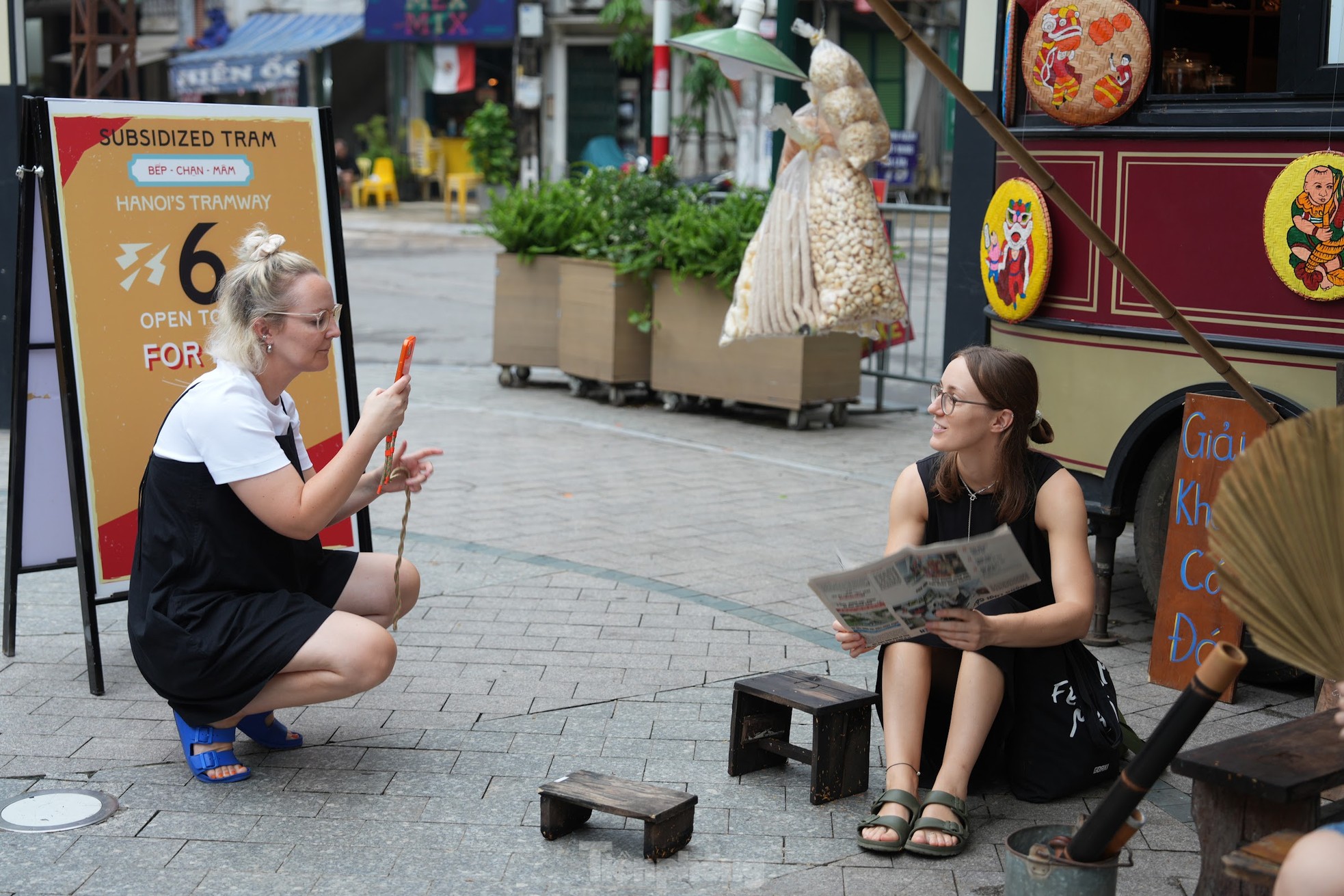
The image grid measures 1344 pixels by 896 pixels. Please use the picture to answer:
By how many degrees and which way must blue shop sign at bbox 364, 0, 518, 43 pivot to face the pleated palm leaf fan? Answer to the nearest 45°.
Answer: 0° — it already faces it

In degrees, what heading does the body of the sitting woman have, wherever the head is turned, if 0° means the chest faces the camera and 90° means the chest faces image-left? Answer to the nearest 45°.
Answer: approximately 45°

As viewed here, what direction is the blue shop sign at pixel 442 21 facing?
toward the camera

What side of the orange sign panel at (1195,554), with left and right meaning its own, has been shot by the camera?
front

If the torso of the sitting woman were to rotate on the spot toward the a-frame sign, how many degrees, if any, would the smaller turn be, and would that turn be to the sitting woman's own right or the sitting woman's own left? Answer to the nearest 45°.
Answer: approximately 45° to the sitting woman's own right

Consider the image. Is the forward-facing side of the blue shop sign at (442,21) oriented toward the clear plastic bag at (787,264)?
yes

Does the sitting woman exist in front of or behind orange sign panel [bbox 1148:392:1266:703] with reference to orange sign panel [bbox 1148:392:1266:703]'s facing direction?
in front

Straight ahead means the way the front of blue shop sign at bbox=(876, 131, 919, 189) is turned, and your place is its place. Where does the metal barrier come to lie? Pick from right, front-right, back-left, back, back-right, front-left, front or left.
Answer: front

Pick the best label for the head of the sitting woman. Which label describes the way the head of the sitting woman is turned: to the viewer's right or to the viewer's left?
to the viewer's left

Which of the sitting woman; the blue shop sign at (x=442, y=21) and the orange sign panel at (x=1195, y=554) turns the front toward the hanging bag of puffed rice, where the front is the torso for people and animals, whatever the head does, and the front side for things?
the blue shop sign

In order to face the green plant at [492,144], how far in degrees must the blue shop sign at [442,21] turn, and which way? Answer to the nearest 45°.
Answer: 0° — it already faces it

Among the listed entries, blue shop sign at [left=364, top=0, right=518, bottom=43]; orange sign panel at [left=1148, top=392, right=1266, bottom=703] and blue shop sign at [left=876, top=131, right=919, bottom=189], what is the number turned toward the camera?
3

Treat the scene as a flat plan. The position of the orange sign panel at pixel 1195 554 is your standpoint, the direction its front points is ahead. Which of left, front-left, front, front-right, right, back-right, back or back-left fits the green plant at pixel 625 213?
back-right

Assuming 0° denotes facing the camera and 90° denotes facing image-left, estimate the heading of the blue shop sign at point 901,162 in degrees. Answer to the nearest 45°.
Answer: approximately 0°

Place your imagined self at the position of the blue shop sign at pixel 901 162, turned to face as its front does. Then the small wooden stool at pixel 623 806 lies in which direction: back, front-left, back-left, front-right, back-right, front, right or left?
front

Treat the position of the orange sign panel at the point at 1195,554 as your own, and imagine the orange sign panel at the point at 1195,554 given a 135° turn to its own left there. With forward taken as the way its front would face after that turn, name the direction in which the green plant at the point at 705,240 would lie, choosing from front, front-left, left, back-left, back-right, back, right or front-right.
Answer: left
